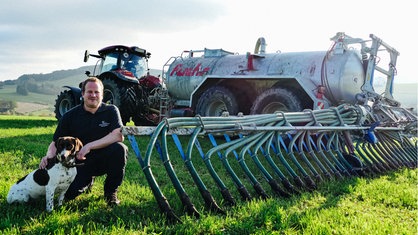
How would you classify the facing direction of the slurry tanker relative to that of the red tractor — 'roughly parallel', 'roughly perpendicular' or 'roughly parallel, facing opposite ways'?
roughly parallel

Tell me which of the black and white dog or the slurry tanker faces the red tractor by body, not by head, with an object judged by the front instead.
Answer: the slurry tanker

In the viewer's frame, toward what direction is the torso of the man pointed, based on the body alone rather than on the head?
toward the camera

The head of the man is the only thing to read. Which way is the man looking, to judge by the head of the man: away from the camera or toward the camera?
toward the camera

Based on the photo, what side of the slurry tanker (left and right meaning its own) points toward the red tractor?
front

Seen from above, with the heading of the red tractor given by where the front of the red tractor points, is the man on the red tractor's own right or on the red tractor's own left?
on the red tractor's own left

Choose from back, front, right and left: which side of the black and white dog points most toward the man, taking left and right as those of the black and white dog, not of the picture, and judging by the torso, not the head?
left

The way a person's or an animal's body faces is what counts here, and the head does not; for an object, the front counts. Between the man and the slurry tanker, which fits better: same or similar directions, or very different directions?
very different directions

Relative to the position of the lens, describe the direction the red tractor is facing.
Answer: facing away from the viewer and to the left of the viewer

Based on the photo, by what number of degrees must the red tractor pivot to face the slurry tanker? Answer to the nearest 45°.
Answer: approximately 180°

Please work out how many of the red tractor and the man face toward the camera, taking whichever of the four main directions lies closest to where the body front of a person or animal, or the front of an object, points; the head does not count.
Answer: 1

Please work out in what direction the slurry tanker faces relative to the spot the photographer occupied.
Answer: facing away from the viewer and to the left of the viewer

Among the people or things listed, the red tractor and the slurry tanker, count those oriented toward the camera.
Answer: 0

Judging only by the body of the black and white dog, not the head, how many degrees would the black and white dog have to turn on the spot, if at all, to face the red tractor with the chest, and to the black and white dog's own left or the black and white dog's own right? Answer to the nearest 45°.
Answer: approximately 135° to the black and white dog's own left

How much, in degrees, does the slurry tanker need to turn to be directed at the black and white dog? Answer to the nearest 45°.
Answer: approximately 90° to its left

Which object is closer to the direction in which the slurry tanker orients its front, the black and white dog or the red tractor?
the red tractor

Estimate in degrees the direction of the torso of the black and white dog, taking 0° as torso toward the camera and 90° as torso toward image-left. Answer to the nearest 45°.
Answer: approximately 315°
